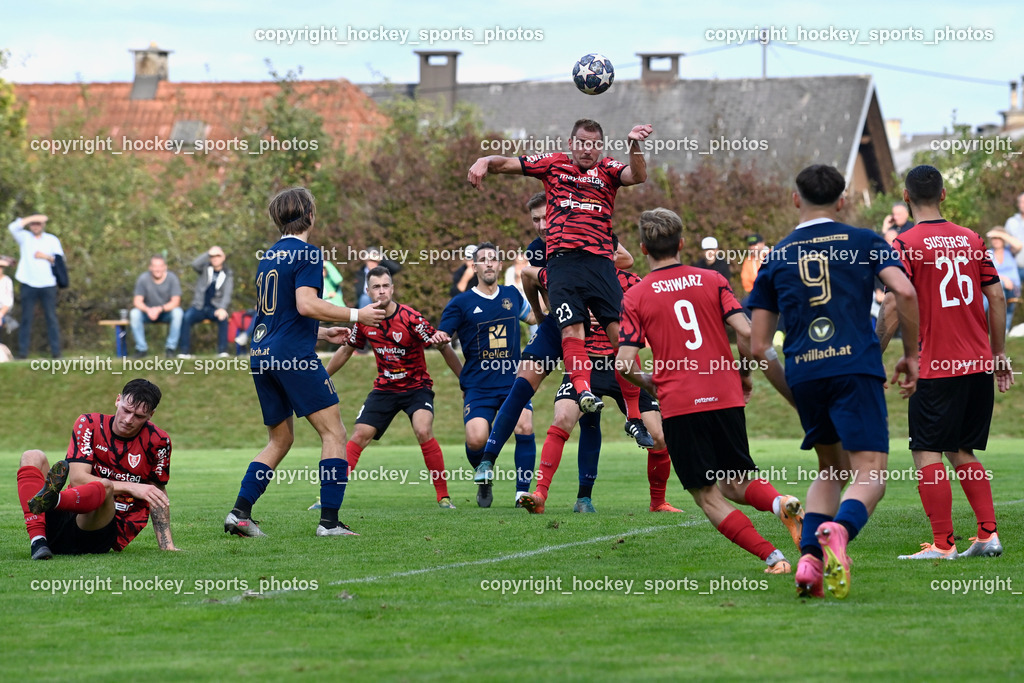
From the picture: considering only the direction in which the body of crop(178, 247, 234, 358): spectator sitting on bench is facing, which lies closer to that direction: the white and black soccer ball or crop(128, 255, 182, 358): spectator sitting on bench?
the white and black soccer ball

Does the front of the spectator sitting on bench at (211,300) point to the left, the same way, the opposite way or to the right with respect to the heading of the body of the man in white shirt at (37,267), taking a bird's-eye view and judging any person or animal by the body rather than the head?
the same way

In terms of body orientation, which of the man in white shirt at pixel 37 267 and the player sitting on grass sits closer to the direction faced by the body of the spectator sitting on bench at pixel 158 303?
the player sitting on grass

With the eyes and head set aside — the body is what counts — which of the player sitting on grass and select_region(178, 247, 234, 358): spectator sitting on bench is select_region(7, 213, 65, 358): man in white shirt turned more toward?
the player sitting on grass

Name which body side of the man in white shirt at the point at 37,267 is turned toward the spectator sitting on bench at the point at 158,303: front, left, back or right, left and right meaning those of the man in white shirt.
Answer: left

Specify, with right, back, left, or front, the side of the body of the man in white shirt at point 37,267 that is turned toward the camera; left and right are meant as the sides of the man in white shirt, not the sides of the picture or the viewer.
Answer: front

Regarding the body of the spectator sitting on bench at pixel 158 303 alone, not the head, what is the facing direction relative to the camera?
toward the camera

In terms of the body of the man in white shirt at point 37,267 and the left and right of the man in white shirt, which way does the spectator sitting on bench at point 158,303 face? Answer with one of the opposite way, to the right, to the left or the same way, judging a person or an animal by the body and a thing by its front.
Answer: the same way

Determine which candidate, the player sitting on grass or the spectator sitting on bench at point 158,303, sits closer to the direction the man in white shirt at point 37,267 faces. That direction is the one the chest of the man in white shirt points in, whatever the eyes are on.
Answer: the player sitting on grass

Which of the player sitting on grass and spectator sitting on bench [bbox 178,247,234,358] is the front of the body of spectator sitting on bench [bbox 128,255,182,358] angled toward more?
the player sitting on grass

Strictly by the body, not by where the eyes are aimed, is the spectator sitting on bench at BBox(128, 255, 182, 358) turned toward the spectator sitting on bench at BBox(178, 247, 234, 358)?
no

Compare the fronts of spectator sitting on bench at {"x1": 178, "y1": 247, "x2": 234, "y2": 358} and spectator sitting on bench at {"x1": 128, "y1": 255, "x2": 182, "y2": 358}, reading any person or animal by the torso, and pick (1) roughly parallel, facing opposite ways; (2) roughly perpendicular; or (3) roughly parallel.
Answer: roughly parallel

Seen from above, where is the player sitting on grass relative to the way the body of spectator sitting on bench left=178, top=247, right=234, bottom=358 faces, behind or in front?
in front

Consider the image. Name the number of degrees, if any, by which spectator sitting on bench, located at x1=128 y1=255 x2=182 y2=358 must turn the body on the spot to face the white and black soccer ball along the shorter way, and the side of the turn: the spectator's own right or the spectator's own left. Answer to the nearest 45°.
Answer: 0° — they already face it
